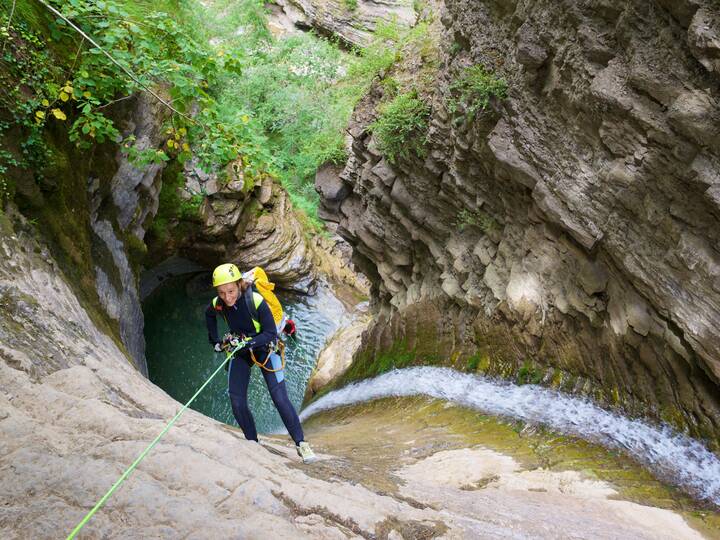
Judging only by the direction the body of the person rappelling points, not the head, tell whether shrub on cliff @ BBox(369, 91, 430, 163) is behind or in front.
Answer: behind

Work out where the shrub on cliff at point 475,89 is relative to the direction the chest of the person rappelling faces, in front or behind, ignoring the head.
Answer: behind

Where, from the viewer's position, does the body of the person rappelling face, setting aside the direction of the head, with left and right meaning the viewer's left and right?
facing the viewer and to the left of the viewer
